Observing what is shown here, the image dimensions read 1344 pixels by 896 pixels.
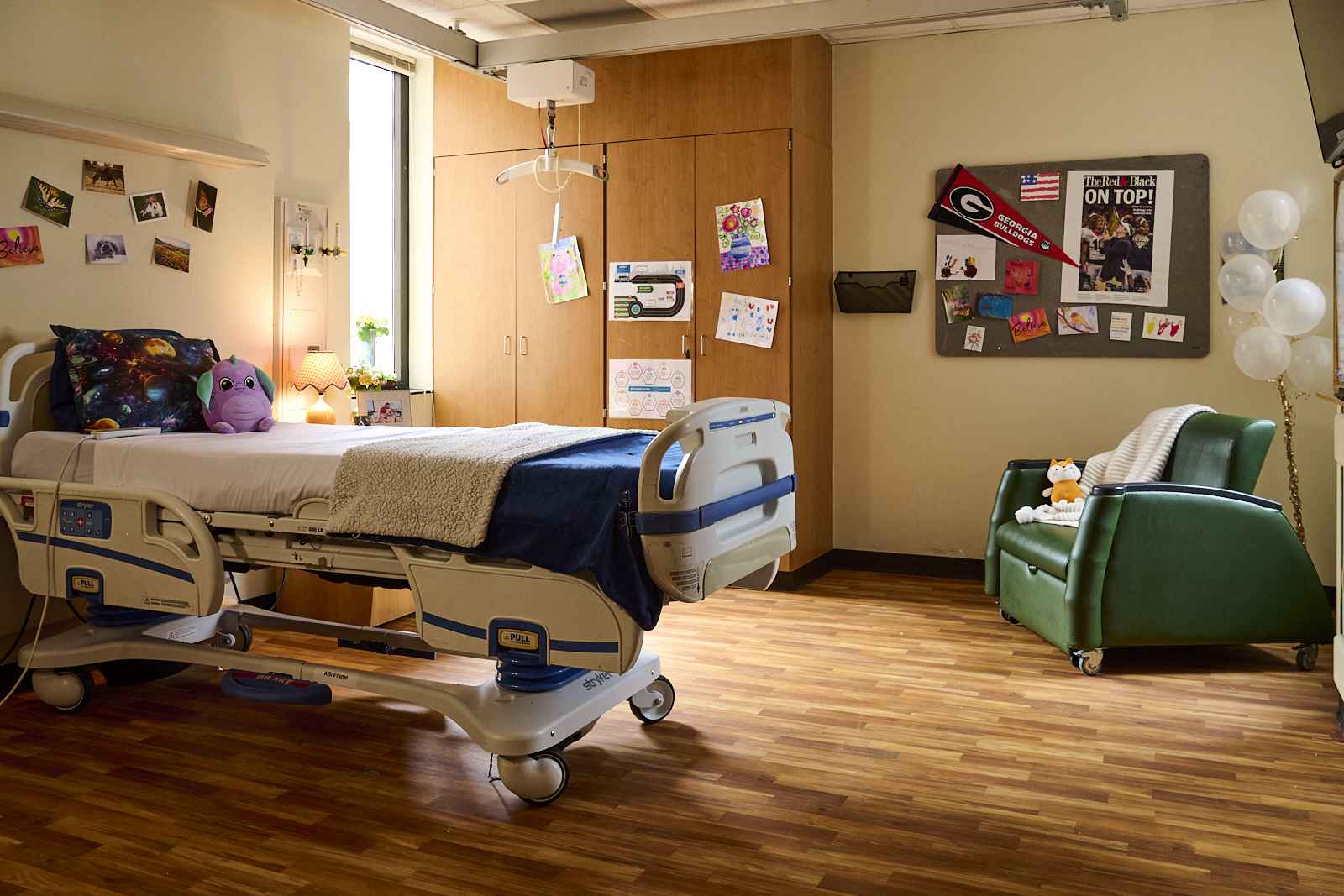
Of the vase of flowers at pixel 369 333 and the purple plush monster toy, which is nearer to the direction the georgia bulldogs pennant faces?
the purple plush monster toy

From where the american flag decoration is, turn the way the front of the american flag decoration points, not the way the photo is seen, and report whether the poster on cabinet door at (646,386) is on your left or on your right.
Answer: on your right

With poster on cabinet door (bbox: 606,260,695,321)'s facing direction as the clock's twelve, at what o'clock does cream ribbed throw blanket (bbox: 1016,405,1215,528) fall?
The cream ribbed throw blanket is roughly at 10 o'clock from the poster on cabinet door.

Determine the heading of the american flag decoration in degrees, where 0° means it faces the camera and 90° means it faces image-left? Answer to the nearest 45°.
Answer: approximately 0°

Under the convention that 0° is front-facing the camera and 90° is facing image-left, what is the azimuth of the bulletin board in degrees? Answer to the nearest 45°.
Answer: approximately 0°

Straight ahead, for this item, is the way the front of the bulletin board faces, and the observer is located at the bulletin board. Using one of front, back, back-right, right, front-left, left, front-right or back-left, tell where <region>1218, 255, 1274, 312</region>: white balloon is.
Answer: front-left

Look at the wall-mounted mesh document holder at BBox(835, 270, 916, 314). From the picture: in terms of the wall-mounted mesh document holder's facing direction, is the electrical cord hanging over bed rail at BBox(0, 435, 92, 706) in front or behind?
in front

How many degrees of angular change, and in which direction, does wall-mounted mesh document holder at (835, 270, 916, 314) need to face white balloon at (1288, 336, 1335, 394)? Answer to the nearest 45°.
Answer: approximately 45° to its left

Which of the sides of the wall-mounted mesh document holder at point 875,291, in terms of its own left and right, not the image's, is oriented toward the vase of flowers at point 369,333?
right

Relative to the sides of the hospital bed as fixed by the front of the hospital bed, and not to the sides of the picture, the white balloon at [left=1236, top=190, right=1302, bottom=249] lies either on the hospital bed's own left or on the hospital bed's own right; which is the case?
on the hospital bed's own left
